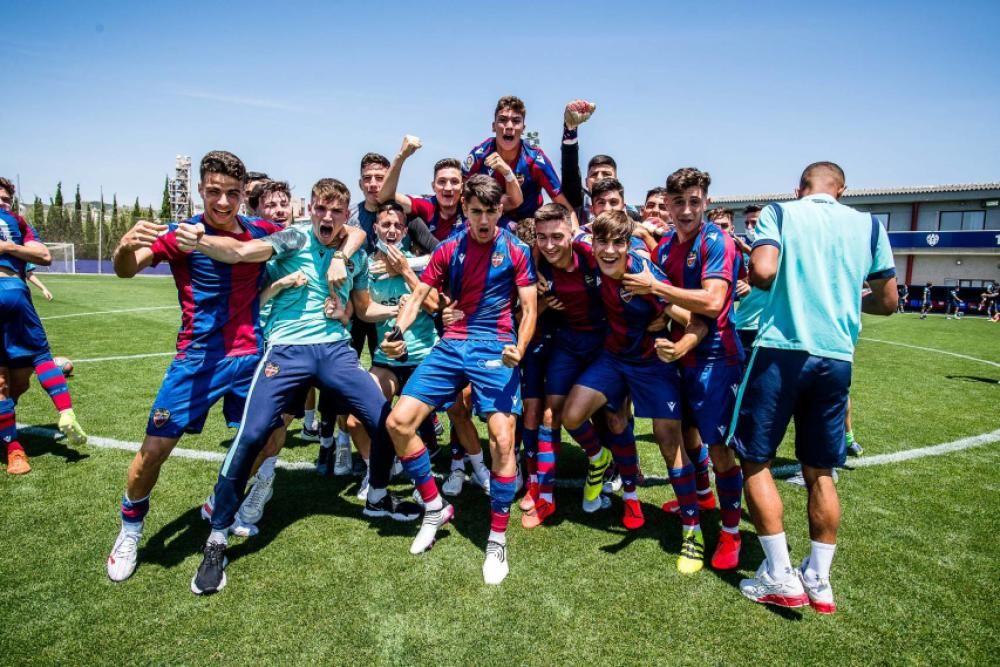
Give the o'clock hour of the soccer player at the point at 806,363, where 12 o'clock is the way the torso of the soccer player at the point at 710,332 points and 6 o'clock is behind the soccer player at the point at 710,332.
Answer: the soccer player at the point at 806,363 is roughly at 9 o'clock from the soccer player at the point at 710,332.

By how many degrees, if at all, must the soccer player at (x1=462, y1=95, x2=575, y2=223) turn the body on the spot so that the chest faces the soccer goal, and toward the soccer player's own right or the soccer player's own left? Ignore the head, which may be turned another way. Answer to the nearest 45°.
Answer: approximately 135° to the soccer player's own right

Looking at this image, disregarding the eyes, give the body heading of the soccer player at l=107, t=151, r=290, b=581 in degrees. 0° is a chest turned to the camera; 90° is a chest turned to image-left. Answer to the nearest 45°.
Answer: approximately 0°

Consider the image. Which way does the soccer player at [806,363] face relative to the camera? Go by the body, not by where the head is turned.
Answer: away from the camera

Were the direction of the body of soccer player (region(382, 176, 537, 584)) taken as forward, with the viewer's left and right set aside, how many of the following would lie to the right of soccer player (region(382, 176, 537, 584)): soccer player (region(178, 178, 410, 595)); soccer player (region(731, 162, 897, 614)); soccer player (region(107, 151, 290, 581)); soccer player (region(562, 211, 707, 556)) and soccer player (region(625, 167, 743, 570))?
2

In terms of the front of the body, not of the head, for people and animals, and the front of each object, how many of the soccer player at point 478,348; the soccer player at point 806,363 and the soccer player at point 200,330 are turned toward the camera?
2

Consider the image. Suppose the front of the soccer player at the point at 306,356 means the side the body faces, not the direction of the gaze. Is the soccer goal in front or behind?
behind

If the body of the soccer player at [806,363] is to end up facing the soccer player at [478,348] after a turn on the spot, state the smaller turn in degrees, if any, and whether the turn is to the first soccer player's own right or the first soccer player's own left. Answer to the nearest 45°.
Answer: approximately 90° to the first soccer player's own left

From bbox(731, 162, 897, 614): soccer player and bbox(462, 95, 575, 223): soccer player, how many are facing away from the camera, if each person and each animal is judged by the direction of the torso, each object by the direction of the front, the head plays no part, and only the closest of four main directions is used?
1
